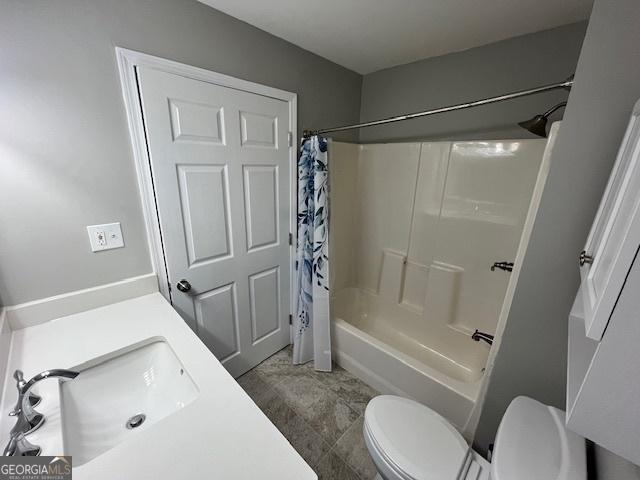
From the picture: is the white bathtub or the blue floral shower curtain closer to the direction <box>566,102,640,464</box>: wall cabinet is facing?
the blue floral shower curtain

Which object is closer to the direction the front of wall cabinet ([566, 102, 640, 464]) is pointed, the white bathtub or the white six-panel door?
the white six-panel door

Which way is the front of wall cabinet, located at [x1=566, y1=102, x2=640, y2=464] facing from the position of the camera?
facing to the left of the viewer

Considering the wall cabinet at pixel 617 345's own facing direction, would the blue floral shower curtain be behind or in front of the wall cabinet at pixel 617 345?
in front

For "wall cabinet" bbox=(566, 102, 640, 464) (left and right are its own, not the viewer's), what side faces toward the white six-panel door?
front

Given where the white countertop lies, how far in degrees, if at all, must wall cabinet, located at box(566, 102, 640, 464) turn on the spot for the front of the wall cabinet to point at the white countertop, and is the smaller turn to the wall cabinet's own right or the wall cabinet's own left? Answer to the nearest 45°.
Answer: approximately 45° to the wall cabinet's own left

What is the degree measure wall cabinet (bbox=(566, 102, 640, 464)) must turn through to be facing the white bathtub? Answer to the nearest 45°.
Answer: approximately 45° to its right
